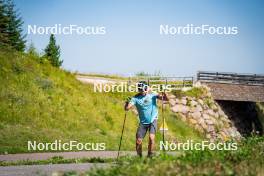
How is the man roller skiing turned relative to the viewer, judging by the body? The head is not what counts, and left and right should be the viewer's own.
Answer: facing the viewer

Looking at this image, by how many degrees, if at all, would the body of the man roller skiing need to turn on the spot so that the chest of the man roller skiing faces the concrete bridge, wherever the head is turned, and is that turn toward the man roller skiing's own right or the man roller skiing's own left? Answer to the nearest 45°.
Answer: approximately 180°
